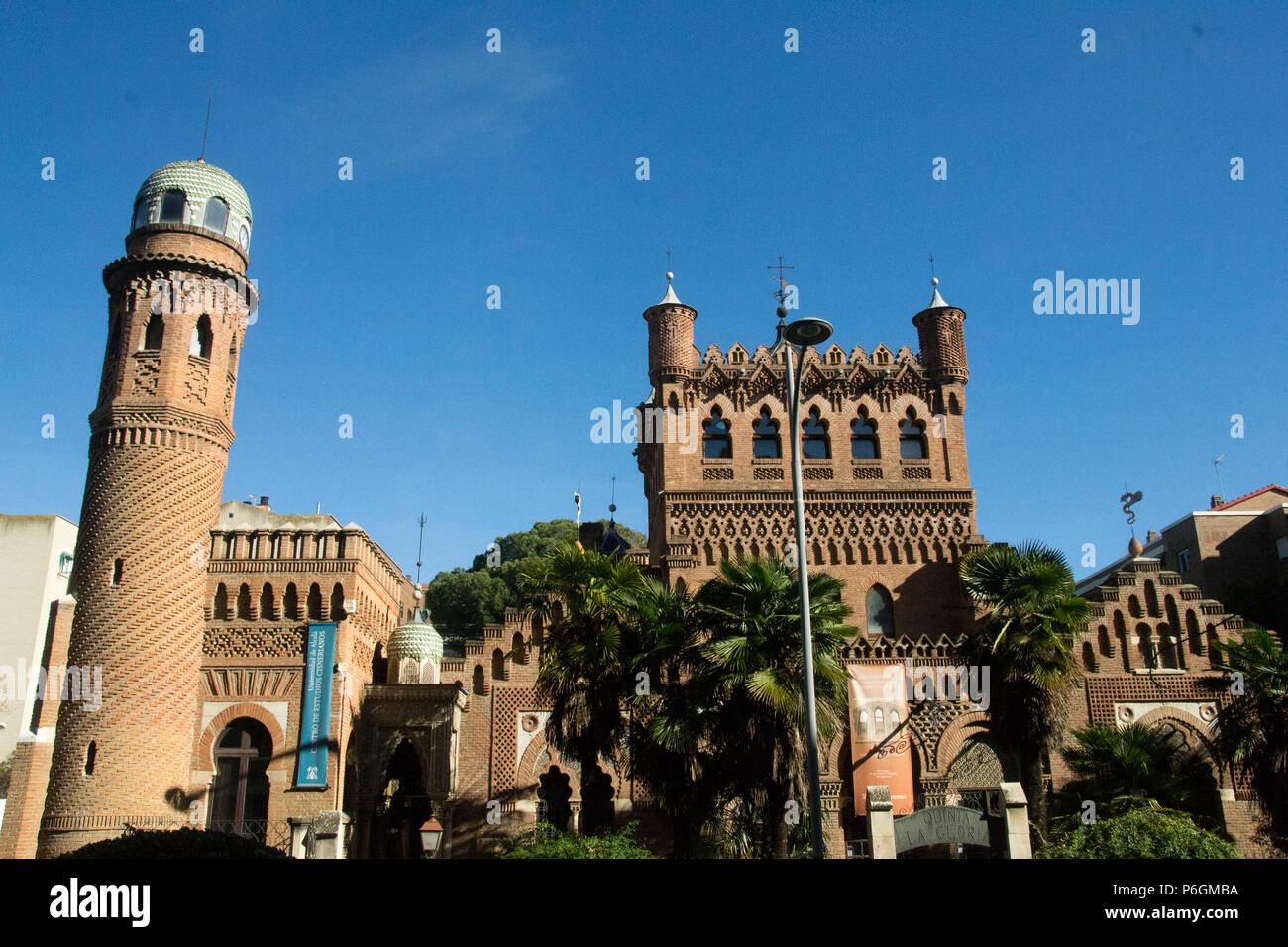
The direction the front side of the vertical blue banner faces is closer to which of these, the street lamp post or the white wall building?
the street lamp post

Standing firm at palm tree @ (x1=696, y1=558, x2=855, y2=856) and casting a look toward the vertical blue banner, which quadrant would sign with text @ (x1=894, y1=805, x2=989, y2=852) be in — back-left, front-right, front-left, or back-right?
back-left

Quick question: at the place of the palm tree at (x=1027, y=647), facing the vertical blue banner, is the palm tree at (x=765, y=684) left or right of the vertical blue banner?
left

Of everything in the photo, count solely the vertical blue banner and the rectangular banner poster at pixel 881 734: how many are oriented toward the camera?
2

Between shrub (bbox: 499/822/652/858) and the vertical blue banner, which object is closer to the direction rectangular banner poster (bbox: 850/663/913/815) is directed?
the shrub

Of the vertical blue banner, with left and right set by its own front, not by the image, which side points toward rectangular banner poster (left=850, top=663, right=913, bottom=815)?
left

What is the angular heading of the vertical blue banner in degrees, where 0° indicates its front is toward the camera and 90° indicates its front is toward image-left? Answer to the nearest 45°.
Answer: approximately 0°
